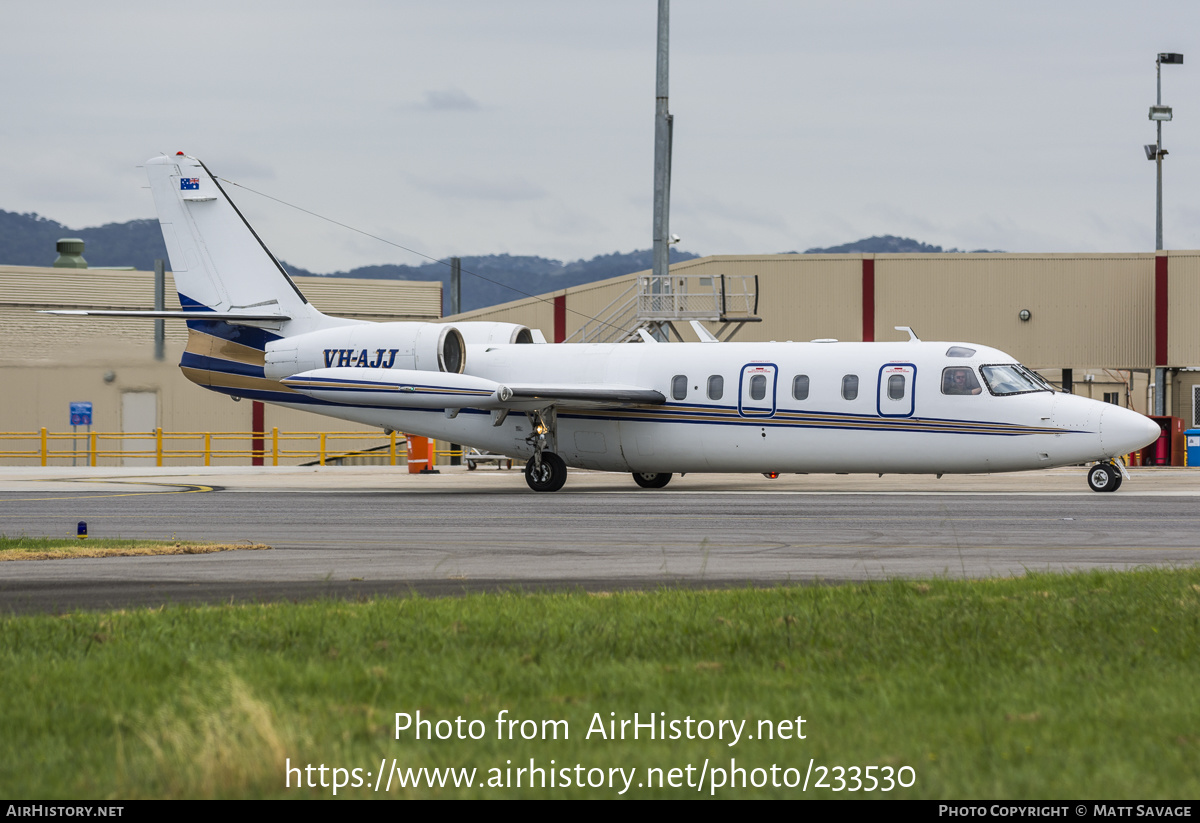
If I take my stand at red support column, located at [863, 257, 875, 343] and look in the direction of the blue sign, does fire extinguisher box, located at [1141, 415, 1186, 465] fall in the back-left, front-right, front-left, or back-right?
back-left

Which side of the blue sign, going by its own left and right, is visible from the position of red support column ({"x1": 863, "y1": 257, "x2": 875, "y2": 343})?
left

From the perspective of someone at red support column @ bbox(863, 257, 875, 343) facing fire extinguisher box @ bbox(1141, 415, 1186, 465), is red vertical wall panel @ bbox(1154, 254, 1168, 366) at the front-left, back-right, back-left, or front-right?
front-left

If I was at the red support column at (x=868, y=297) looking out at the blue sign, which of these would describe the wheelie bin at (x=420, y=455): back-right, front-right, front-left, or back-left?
front-left

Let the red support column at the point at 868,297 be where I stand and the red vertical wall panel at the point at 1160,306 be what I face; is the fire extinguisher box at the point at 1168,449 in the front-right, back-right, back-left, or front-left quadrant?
front-right

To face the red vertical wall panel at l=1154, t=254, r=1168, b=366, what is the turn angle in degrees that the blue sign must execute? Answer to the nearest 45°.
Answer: approximately 45° to its left

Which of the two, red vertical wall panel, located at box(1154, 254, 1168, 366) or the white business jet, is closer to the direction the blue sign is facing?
the white business jet

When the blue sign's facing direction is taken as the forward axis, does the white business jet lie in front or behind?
in front

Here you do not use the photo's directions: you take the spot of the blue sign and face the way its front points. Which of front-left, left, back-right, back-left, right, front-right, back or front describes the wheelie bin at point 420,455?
front-left

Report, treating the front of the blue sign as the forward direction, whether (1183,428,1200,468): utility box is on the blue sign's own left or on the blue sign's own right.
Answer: on the blue sign's own left

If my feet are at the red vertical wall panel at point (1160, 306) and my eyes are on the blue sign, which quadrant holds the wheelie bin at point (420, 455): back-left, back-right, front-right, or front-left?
front-left

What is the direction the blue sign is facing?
toward the camera

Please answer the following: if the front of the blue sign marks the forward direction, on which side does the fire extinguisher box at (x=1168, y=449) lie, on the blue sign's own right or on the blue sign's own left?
on the blue sign's own left

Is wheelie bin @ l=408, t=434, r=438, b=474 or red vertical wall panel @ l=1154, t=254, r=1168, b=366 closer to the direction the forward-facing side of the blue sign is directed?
the wheelie bin

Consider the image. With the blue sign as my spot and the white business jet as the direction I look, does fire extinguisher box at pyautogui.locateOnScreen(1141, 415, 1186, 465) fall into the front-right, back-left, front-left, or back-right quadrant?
front-left

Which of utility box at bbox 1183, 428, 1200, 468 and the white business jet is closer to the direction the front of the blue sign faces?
the white business jet
